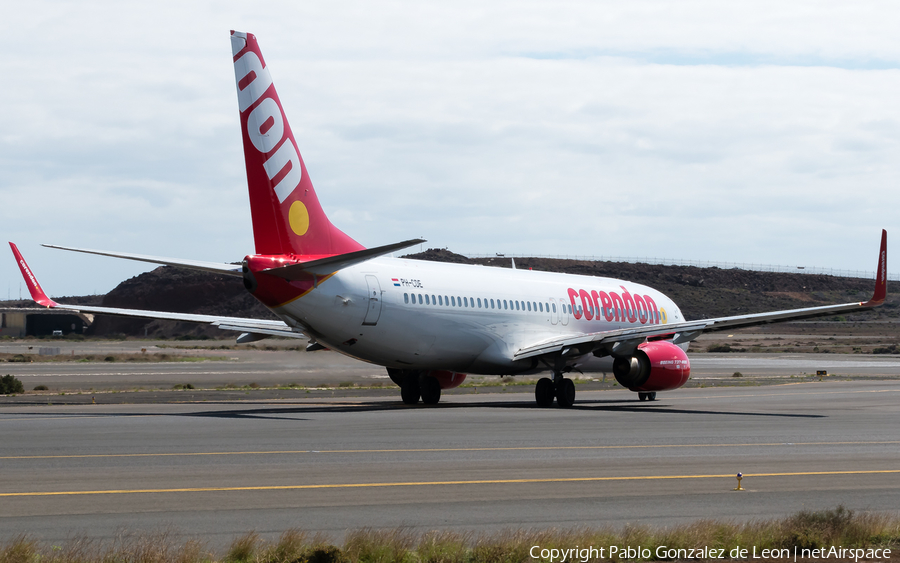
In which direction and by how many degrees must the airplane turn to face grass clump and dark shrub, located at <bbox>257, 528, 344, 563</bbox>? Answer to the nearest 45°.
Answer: approximately 135° to its right

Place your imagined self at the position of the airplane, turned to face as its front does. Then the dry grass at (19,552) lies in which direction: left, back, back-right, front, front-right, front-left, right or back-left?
back-right

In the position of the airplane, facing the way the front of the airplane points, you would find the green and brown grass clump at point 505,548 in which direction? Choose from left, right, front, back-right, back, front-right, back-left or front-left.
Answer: back-right

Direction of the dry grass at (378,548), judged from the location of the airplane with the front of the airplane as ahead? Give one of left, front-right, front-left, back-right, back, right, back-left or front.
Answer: back-right

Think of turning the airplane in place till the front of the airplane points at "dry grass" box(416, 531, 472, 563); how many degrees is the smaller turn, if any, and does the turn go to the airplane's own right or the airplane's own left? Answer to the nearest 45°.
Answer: approximately 135° to the airplane's own right

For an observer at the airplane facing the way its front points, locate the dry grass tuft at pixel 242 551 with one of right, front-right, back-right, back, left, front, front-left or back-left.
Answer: back-right

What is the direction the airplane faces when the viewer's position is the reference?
facing away from the viewer and to the right of the viewer
